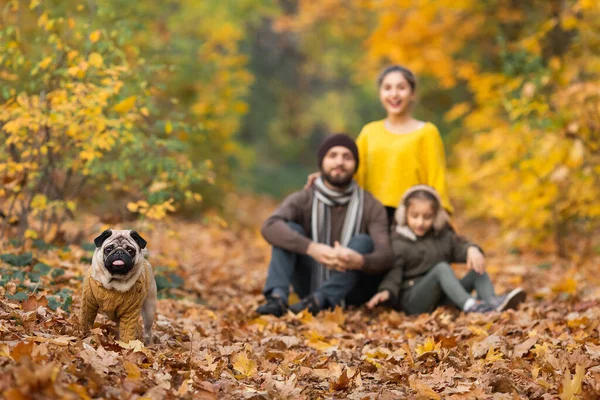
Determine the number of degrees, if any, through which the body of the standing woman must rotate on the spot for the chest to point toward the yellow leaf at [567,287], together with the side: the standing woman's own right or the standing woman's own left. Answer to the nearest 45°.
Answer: approximately 90° to the standing woman's own left

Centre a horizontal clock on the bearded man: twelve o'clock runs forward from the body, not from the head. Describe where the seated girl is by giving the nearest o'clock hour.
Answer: The seated girl is roughly at 9 o'clock from the bearded man.

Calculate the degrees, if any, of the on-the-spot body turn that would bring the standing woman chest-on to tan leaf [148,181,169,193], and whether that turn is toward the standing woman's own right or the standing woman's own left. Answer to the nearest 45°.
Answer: approximately 90° to the standing woman's own right

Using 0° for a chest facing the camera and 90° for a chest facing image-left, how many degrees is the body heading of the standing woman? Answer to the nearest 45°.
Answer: approximately 0°

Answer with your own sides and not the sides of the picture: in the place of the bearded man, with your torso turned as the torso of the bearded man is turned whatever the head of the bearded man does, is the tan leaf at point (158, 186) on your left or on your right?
on your right

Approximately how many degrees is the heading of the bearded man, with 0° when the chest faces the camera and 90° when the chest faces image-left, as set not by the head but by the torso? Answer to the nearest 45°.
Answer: approximately 0°

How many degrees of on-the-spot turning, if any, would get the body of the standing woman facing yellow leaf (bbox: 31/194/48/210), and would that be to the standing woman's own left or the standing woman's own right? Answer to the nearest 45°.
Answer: approximately 90° to the standing woman's own right

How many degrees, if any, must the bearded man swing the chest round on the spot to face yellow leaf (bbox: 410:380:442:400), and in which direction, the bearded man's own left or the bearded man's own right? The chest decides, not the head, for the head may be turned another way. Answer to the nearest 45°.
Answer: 0° — they already face it

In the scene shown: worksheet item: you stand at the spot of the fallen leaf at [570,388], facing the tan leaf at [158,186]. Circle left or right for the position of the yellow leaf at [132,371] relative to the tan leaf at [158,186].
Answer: left

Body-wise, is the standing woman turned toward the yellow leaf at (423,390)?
yes
